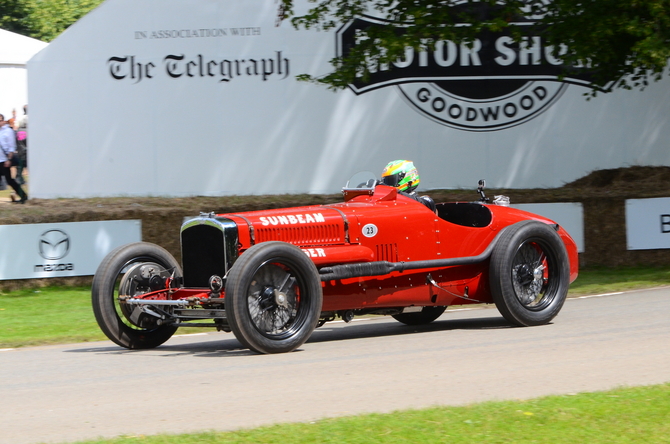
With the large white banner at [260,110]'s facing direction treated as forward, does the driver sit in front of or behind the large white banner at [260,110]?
in front

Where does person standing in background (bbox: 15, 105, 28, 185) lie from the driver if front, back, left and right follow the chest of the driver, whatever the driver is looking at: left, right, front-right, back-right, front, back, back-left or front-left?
right

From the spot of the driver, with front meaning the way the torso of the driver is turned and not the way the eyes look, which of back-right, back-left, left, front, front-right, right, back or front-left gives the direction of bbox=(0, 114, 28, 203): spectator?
right

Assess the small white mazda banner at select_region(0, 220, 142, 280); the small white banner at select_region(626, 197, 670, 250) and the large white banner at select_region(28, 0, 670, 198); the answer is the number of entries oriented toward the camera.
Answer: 3

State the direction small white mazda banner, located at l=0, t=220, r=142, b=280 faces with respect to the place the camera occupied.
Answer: facing the viewer

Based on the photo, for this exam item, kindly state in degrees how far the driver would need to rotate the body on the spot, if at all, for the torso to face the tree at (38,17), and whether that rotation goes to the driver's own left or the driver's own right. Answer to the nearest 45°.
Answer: approximately 90° to the driver's own right

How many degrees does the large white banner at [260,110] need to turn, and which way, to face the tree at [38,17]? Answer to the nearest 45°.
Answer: approximately 135° to its right

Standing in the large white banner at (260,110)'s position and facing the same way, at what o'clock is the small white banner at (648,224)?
the small white banner at (648,224) is roughly at 10 o'clock from the large white banner at (260,110).

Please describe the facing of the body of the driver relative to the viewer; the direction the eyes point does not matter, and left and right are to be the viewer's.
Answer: facing the viewer and to the left of the viewer

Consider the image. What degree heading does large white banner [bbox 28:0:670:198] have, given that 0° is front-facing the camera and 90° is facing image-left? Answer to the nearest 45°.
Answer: approximately 0°

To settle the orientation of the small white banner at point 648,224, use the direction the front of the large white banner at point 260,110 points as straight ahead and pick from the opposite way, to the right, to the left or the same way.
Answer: the same way

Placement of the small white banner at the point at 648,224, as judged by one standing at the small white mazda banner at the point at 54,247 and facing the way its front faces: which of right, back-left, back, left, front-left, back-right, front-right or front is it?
left

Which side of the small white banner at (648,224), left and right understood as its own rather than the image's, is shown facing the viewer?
front

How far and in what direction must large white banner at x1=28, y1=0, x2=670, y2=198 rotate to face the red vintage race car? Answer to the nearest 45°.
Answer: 0° — it already faces it

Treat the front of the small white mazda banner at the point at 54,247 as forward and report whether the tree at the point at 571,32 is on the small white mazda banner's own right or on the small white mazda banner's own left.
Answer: on the small white mazda banner's own left
